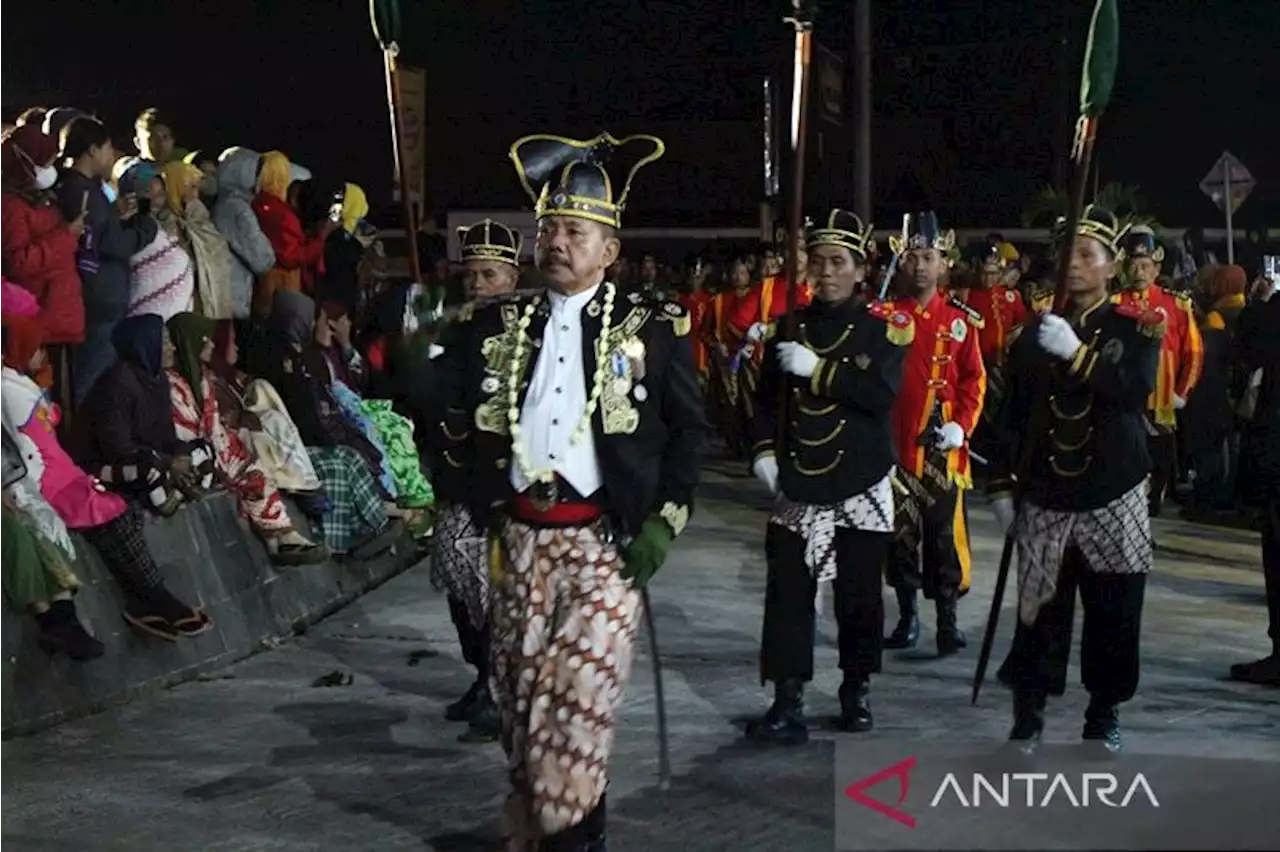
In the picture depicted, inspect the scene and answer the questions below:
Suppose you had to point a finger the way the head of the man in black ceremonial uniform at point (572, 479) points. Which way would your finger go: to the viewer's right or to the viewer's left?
to the viewer's left

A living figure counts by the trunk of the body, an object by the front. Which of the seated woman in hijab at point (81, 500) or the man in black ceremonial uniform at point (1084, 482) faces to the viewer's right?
the seated woman in hijab

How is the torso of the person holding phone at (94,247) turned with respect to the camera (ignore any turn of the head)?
to the viewer's right

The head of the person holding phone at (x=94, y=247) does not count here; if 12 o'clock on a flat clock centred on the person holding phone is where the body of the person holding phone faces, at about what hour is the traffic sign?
The traffic sign is roughly at 11 o'clock from the person holding phone.

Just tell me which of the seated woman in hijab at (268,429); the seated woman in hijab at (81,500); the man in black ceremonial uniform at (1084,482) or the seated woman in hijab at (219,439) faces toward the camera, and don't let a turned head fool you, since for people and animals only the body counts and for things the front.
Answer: the man in black ceremonial uniform

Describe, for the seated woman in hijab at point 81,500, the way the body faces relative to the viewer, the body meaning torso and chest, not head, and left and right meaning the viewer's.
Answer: facing to the right of the viewer

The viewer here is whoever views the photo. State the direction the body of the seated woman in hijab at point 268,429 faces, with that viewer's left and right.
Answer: facing to the right of the viewer

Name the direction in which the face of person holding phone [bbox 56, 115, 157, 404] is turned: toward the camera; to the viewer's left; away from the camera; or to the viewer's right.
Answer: to the viewer's right

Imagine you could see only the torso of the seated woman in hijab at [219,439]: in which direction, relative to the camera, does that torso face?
to the viewer's right

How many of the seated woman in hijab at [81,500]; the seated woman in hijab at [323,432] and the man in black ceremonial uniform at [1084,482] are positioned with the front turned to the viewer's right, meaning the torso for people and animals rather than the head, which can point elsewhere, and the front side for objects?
2

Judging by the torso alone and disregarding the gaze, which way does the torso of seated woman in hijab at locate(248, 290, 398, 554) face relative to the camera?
to the viewer's right

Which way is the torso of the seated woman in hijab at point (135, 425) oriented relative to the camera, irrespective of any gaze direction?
to the viewer's right
